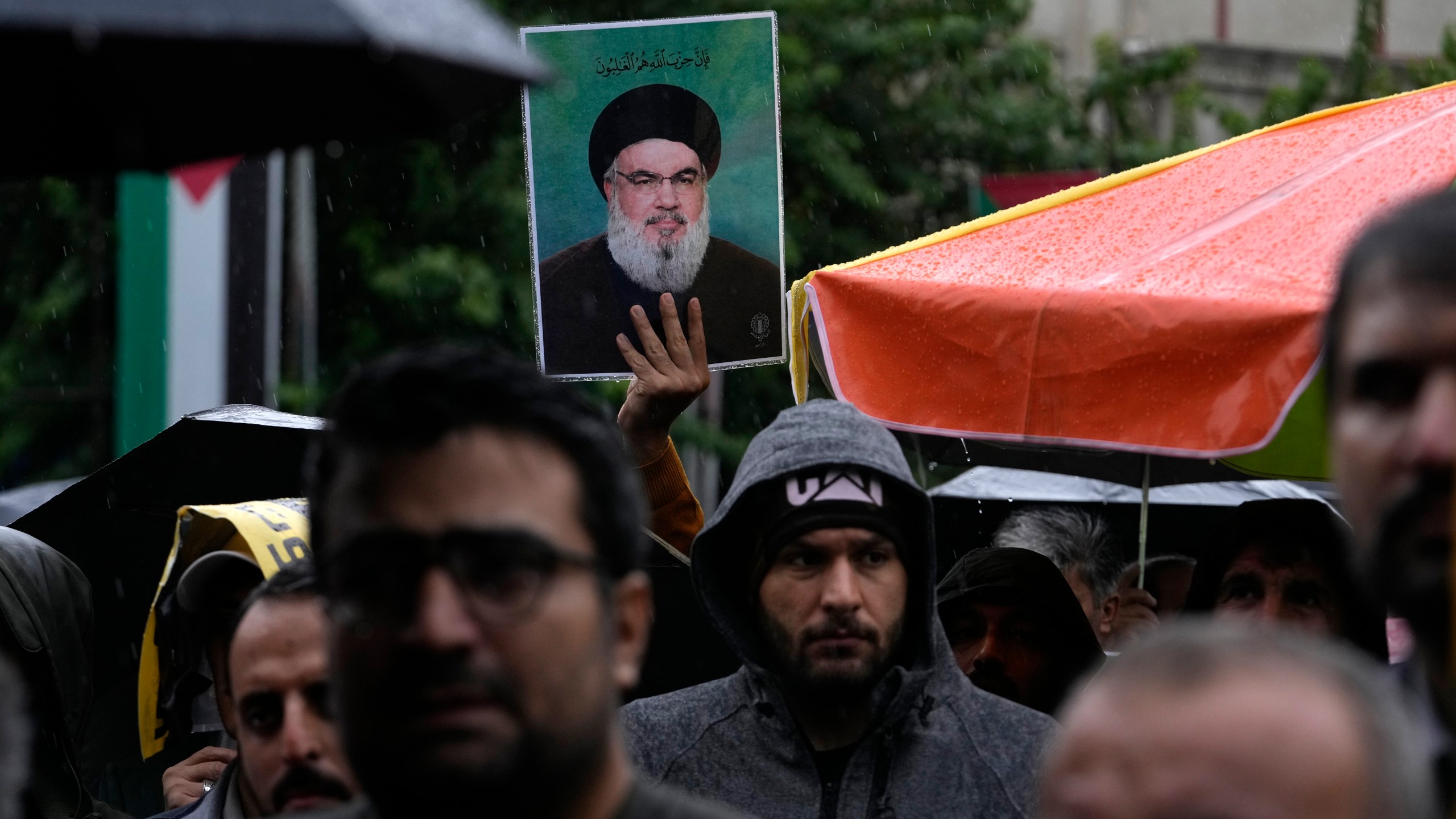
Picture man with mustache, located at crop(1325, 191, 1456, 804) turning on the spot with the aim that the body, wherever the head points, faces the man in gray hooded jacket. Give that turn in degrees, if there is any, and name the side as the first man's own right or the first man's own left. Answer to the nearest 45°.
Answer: approximately 135° to the first man's own right

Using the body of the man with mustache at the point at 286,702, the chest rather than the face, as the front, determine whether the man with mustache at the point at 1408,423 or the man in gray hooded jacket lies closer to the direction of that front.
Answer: the man with mustache

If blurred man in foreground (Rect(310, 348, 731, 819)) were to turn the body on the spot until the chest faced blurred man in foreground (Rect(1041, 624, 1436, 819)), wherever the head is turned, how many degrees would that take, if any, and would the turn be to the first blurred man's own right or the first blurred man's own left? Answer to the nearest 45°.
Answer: approximately 90° to the first blurred man's own left

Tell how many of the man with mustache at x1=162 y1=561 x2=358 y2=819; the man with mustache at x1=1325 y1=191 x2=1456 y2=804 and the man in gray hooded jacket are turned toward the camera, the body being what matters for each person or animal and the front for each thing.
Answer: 3

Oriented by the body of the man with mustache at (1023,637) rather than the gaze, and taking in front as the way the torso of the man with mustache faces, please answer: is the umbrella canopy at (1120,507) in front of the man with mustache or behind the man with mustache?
behind

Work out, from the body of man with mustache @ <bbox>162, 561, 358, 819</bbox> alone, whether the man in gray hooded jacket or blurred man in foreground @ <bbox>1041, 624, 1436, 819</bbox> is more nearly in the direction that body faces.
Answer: the blurred man in foreground

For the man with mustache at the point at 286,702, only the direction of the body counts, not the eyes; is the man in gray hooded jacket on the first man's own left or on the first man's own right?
on the first man's own left

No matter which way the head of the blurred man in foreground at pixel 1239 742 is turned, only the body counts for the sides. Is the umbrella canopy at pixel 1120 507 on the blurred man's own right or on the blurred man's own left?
on the blurred man's own right

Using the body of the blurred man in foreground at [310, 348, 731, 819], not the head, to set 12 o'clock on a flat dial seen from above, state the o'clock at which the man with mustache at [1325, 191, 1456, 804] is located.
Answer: The man with mustache is roughly at 8 o'clock from the blurred man in foreground.

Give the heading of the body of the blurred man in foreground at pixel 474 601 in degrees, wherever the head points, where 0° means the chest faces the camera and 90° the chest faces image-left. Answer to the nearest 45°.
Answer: approximately 45°
